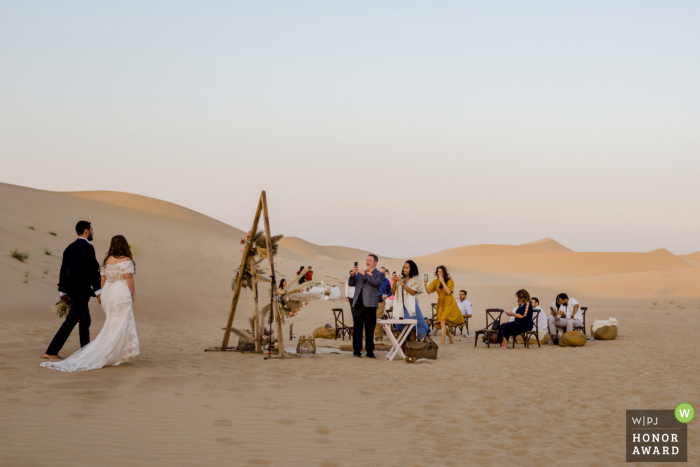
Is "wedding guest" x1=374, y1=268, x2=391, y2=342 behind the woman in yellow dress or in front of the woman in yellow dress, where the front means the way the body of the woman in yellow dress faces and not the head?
in front

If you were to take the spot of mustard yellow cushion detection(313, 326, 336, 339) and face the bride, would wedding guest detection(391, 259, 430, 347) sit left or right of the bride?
left

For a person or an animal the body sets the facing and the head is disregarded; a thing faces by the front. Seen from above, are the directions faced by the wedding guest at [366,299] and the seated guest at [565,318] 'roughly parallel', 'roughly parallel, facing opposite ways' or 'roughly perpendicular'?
roughly parallel

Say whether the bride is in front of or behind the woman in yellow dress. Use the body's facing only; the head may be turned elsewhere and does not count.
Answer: in front

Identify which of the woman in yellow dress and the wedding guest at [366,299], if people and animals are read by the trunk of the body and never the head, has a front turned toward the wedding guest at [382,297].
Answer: the woman in yellow dress

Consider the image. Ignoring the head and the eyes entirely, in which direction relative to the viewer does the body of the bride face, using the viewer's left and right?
facing away from the viewer and to the right of the viewer

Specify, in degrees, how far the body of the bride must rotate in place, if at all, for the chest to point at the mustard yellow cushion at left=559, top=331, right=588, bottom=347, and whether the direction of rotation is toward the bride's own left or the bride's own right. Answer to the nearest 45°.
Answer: approximately 45° to the bride's own right

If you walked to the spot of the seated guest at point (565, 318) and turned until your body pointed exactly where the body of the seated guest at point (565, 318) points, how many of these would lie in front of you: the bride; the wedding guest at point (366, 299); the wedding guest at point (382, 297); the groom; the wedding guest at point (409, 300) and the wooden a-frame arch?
6

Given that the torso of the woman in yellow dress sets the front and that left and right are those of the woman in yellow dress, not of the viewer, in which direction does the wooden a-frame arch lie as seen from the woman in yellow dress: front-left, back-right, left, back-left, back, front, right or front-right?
front

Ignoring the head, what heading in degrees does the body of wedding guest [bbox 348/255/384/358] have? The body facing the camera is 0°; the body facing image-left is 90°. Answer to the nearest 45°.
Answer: approximately 45°

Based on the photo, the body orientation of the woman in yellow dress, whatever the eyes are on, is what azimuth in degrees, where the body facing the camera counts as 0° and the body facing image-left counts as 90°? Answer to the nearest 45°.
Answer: approximately 45°

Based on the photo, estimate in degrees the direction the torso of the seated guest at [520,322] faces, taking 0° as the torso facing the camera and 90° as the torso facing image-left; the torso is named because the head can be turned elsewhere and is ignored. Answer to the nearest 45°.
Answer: approximately 90°

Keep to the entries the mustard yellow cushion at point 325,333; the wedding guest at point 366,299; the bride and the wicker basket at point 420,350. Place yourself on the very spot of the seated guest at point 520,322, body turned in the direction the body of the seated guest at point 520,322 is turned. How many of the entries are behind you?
0

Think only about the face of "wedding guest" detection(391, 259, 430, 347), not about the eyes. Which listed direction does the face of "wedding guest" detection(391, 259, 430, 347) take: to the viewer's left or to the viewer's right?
to the viewer's left

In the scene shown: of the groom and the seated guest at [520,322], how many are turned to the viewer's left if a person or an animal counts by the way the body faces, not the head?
1

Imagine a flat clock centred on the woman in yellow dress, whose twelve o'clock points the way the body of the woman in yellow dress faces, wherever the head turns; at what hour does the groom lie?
The groom is roughly at 12 o'clock from the woman in yellow dress.
